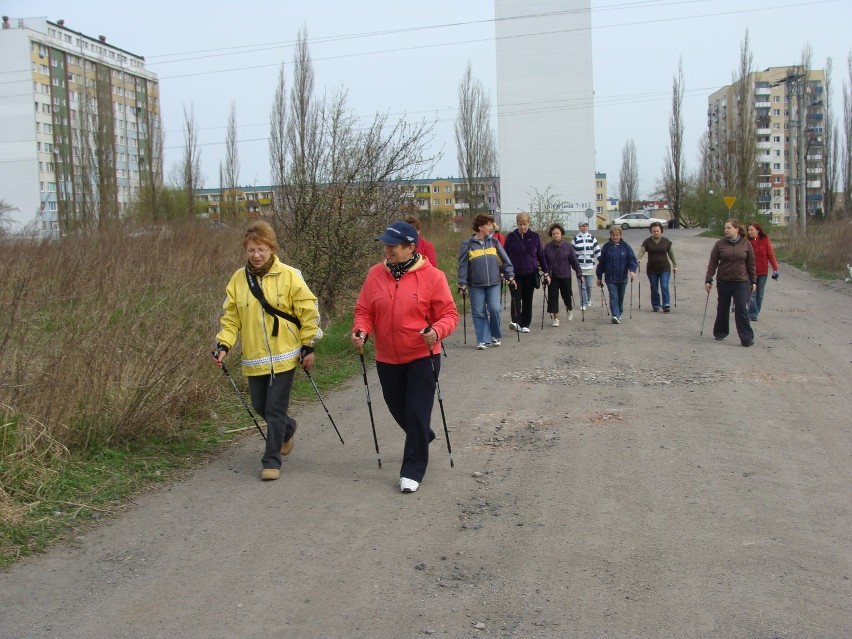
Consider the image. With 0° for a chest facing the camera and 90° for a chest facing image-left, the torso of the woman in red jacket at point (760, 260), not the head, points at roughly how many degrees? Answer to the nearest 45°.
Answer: approximately 45°

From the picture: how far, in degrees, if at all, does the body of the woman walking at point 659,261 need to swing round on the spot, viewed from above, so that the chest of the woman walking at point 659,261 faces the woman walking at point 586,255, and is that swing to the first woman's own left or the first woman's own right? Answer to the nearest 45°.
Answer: approximately 90° to the first woman's own right

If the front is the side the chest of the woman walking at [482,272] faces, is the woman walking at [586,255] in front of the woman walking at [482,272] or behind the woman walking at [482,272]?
behind

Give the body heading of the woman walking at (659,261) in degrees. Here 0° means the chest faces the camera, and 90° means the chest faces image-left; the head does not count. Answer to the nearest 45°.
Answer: approximately 0°

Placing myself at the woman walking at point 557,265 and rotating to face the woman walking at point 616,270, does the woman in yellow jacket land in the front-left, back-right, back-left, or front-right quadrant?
back-right
